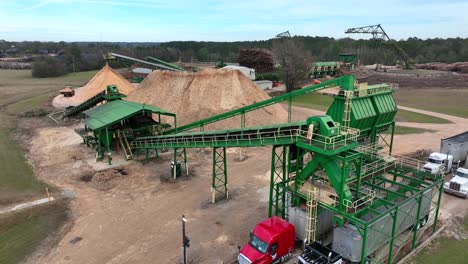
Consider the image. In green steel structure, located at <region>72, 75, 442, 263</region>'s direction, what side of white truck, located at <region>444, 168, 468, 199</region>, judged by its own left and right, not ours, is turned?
front

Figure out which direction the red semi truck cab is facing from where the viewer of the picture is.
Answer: facing the viewer and to the left of the viewer

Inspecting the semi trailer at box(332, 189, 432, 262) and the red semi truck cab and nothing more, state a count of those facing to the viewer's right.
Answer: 0

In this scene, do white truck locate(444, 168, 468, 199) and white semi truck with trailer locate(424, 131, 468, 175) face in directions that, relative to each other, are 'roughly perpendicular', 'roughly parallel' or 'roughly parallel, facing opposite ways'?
roughly parallel

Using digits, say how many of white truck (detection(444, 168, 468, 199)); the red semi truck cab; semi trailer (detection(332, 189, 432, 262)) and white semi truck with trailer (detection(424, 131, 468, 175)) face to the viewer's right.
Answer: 0

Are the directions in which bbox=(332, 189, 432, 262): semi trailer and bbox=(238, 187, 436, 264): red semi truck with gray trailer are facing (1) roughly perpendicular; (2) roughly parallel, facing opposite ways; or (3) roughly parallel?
roughly parallel

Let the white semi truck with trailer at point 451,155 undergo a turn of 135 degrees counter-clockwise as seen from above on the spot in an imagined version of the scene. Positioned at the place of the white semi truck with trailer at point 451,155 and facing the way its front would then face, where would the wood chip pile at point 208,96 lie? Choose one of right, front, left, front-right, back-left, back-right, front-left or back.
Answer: back

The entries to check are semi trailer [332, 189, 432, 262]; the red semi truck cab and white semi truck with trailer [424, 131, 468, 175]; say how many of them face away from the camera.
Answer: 0

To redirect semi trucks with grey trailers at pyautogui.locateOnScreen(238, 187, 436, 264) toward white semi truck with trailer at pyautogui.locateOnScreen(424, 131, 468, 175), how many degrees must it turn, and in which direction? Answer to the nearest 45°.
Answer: approximately 180°

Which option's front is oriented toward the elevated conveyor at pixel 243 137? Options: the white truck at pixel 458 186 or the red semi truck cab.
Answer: the white truck

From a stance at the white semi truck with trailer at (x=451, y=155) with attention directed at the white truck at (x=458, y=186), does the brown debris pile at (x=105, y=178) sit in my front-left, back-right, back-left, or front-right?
front-right

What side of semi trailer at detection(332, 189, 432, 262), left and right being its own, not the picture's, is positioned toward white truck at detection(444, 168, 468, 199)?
back

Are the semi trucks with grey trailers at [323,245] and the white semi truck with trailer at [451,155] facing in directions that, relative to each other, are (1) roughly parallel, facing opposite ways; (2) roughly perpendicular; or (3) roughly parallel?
roughly parallel

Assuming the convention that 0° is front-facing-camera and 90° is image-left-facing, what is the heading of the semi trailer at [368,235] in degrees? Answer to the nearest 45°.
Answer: approximately 45°

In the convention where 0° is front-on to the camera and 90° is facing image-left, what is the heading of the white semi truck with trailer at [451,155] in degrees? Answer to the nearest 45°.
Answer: approximately 45°

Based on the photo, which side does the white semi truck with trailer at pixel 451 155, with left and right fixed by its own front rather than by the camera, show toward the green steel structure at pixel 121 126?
front

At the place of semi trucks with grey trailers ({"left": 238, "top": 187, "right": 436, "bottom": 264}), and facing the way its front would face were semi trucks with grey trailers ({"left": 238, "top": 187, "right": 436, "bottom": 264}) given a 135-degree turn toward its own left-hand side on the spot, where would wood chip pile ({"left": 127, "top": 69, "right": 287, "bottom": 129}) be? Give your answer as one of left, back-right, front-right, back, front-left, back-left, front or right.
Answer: back-left
